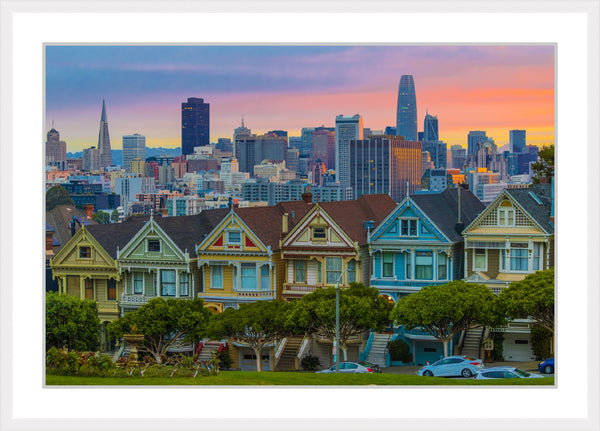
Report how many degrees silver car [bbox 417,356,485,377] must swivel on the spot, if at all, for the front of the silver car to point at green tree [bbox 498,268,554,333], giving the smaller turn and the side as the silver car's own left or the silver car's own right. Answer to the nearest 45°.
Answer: approximately 135° to the silver car's own right

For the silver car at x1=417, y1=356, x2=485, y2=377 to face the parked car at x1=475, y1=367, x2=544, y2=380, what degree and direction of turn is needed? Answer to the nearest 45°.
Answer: approximately 135° to its left

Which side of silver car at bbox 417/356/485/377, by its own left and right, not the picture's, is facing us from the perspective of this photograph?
left
